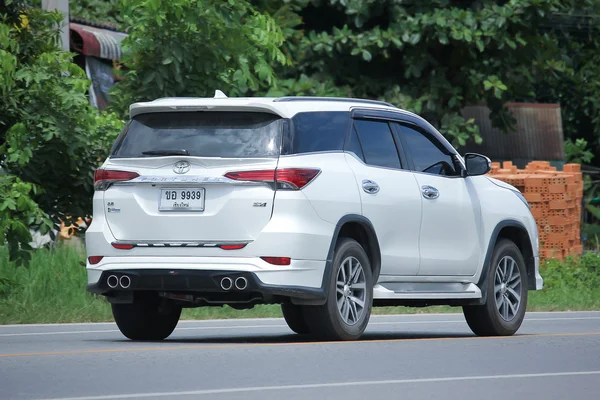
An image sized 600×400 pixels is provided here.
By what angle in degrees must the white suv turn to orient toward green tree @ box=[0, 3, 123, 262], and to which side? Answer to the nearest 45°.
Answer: approximately 90° to its left

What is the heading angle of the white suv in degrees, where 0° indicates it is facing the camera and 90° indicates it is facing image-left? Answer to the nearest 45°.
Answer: approximately 225°

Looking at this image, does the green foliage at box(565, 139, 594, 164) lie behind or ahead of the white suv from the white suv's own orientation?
ahead

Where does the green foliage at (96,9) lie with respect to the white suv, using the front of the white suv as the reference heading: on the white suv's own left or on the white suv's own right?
on the white suv's own left

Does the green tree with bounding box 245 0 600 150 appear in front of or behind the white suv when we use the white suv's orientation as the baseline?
in front

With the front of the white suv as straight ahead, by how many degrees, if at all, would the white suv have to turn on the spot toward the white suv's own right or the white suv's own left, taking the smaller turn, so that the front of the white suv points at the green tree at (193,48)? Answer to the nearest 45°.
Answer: approximately 45° to the white suv's own left
